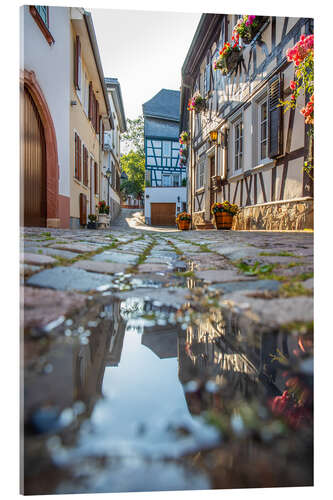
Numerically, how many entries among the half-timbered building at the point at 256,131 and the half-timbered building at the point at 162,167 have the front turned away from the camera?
0

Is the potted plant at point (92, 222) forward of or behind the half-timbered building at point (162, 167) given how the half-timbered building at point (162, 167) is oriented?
forward

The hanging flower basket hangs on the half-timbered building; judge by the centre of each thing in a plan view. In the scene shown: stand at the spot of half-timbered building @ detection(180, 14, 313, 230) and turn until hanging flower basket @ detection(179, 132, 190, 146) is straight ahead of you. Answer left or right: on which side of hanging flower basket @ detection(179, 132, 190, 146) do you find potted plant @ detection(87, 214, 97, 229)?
left

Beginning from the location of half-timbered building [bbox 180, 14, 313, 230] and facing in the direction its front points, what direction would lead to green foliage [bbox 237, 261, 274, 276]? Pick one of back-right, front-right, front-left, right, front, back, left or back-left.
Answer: front-left

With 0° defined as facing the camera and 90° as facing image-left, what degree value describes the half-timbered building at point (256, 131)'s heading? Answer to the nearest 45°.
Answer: approximately 45°

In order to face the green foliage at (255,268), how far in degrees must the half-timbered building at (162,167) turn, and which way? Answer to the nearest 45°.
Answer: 0° — it already faces it

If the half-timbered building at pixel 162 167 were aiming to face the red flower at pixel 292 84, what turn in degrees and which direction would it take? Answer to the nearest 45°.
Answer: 0° — it already faces it

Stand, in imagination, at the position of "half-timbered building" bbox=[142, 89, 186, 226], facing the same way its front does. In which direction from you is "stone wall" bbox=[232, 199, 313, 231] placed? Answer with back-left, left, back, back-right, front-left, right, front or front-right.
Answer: front

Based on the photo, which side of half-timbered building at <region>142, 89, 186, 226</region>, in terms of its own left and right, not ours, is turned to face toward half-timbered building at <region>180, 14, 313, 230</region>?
front

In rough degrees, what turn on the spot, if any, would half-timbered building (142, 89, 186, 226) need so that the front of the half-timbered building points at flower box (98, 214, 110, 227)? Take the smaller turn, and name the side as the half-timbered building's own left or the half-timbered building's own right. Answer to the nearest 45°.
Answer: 0° — it already faces it
